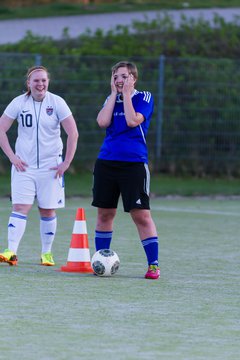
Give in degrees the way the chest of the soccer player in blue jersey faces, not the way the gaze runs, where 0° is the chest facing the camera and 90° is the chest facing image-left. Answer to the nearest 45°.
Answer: approximately 45°

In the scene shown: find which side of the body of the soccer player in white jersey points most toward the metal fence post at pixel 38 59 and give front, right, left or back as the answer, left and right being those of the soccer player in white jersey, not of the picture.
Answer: back

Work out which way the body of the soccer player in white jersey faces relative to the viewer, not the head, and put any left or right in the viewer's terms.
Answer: facing the viewer

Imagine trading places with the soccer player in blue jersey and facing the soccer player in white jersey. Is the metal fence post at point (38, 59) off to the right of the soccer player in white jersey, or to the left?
right

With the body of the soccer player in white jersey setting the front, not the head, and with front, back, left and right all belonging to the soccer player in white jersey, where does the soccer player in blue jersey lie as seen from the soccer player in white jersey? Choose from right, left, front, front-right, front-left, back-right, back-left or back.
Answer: front-left

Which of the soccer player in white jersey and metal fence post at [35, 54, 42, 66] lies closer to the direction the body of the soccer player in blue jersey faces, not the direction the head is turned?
the soccer player in white jersey

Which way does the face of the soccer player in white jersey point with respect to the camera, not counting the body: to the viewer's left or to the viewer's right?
to the viewer's right

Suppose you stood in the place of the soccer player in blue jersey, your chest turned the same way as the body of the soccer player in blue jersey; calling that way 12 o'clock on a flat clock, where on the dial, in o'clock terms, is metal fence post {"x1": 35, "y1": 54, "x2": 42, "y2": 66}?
The metal fence post is roughly at 4 o'clock from the soccer player in blue jersey.

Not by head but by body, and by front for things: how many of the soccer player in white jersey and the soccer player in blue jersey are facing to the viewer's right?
0

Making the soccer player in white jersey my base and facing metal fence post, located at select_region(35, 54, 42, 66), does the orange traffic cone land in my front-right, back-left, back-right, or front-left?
back-right

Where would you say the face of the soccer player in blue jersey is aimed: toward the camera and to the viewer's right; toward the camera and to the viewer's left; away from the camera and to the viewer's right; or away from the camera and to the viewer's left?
toward the camera and to the viewer's left

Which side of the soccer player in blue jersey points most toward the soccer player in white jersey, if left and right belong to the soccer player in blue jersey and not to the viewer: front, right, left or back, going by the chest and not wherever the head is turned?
right
